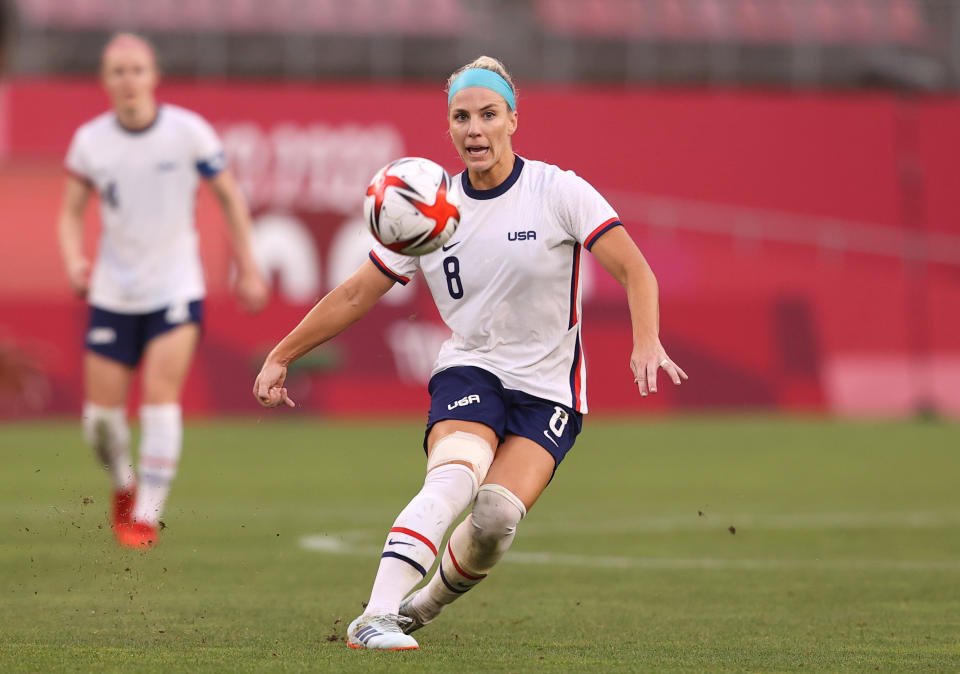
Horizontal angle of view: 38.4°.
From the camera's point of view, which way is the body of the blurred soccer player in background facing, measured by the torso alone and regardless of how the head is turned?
toward the camera

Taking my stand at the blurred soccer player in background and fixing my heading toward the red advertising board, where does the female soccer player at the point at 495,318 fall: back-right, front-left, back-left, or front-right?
back-right

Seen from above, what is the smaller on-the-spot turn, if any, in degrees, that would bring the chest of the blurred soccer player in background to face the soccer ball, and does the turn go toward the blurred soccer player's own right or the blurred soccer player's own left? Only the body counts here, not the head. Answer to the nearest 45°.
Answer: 0° — they already face it

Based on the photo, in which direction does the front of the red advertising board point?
toward the camera

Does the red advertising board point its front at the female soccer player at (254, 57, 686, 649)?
yes

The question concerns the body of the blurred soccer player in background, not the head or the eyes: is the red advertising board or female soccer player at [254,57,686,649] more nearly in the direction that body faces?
the female soccer player

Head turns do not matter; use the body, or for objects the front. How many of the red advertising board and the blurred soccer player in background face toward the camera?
2
